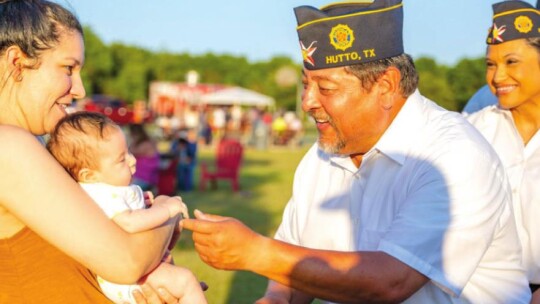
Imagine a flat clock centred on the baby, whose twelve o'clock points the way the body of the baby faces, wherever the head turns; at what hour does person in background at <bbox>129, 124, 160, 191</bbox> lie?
The person in background is roughly at 9 o'clock from the baby.

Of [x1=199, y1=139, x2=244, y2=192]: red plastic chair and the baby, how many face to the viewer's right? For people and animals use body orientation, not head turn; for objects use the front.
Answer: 1

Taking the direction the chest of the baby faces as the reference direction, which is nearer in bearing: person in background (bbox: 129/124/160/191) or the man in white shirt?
the man in white shirt

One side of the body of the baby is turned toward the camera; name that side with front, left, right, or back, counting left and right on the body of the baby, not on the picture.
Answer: right

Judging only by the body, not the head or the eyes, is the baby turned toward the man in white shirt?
yes

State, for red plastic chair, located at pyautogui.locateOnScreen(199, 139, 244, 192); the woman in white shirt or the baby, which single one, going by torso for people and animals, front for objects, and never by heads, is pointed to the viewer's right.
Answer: the baby

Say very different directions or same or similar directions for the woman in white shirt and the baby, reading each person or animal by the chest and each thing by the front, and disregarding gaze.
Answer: very different directions

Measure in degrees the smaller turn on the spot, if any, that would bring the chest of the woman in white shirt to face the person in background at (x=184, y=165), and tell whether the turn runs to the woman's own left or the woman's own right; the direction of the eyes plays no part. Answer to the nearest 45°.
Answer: approximately 90° to the woman's own right

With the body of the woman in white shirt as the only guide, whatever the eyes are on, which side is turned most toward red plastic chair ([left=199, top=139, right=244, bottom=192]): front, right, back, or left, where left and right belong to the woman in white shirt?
right
